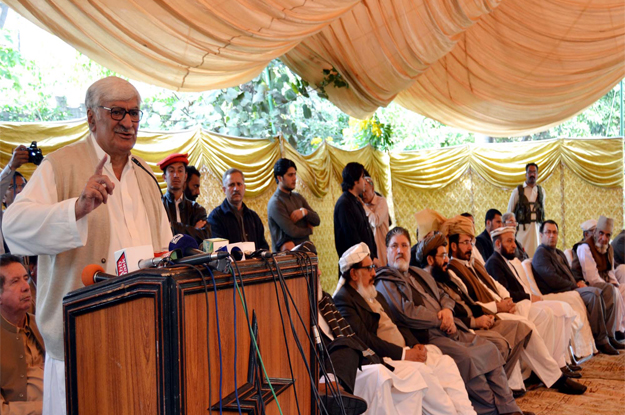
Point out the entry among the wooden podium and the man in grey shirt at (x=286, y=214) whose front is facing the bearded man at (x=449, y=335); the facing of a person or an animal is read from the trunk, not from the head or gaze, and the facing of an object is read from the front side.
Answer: the man in grey shirt

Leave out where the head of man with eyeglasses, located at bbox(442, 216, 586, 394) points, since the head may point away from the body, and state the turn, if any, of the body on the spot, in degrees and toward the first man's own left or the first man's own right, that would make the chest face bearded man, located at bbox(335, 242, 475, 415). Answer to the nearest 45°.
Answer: approximately 90° to the first man's own right

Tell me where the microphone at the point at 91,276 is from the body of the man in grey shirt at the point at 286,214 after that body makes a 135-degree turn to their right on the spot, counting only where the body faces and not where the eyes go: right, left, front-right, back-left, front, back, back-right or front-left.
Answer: left

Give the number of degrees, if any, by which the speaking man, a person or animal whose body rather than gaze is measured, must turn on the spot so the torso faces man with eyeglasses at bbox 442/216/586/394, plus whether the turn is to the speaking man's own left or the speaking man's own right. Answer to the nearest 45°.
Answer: approximately 90° to the speaking man's own left

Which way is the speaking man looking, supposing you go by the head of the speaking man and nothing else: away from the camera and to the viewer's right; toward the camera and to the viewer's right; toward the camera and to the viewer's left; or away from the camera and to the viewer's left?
toward the camera and to the viewer's right

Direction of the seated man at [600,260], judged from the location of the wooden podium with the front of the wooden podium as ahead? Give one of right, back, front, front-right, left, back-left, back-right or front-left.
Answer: left

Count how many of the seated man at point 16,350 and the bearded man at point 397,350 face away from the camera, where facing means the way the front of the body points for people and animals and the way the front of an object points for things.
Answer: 0

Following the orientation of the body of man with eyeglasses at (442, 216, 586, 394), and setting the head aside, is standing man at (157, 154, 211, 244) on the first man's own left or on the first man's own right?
on the first man's own right

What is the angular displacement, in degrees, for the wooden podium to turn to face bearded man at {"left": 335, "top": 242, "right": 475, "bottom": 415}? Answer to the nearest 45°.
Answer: approximately 90° to its left

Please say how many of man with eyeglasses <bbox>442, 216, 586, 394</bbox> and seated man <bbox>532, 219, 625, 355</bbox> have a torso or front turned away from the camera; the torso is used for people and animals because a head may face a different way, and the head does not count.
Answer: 0

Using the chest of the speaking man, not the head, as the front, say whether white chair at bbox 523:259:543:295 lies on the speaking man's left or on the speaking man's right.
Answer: on the speaking man's left

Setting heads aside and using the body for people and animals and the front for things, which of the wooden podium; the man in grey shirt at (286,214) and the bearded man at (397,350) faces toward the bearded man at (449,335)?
the man in grey shirt

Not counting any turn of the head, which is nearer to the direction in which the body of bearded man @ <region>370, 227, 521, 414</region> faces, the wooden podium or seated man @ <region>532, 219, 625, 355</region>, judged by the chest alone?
the wooden podium
